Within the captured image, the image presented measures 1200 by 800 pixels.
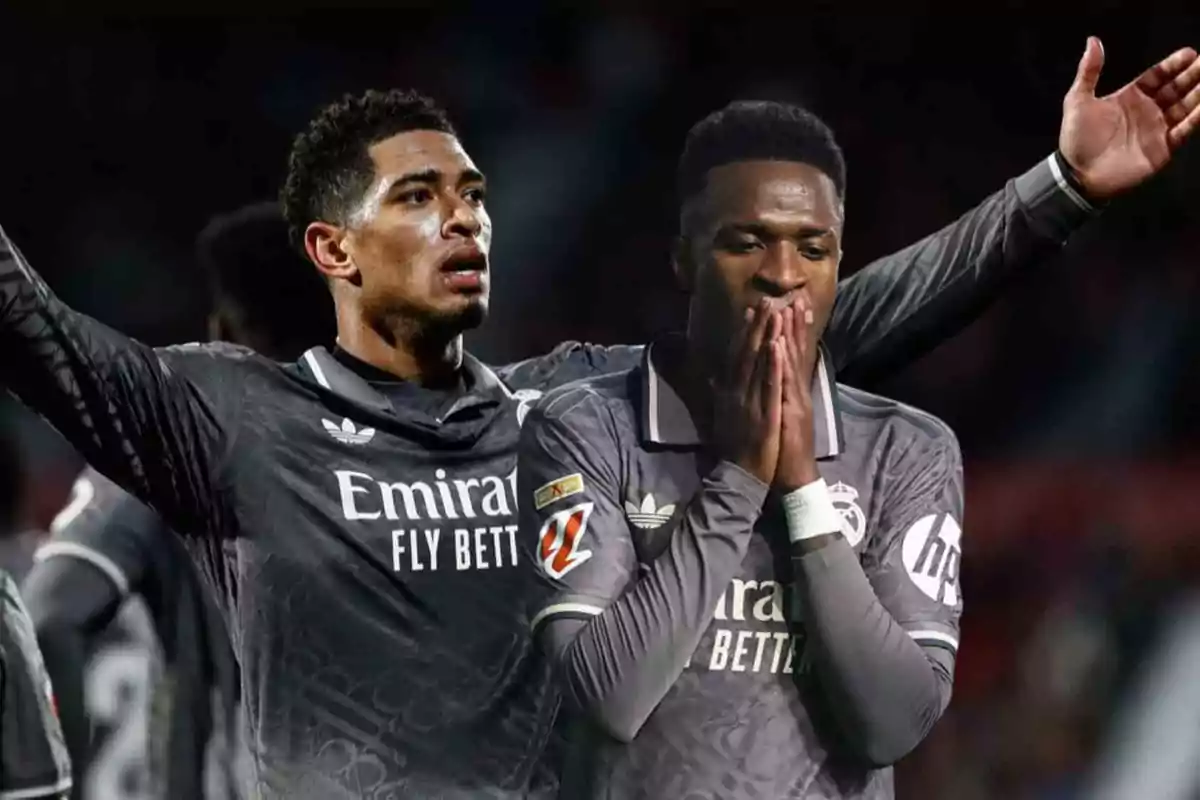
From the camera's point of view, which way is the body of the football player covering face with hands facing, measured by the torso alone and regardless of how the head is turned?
toward the camera

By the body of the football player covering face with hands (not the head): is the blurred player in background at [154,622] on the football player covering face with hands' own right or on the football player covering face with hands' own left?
on the football player covering face with hands' own right

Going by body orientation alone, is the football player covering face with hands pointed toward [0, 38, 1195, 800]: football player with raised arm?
no

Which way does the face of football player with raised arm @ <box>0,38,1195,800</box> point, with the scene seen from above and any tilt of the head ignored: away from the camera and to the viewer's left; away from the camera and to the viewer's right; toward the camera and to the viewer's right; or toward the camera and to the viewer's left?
toward the camera and to the viewer's right

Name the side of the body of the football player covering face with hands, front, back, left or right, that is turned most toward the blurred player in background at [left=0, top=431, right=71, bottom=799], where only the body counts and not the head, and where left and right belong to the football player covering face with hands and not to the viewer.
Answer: right
